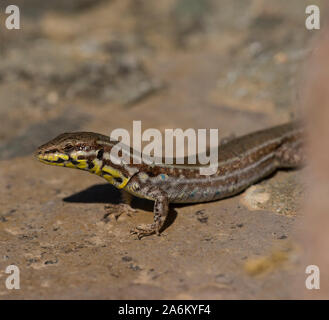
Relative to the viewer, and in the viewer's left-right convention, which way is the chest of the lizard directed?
facing to the left of the viewer
